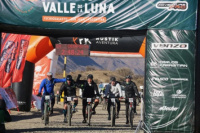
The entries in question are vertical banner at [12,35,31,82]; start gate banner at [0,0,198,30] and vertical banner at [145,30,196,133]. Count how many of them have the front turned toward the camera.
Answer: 3

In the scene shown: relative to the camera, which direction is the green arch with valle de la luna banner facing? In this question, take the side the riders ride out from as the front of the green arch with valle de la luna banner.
toward the camera

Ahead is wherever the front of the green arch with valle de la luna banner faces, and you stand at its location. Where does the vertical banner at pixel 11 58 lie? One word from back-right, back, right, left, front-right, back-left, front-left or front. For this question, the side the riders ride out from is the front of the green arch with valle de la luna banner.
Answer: back-right

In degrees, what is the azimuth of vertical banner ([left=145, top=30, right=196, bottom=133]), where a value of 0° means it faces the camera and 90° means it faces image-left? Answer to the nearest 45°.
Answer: approximately 0°

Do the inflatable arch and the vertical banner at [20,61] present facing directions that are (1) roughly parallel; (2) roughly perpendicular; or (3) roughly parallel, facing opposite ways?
roughly parallel

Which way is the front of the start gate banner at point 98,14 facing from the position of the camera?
facing the viewer

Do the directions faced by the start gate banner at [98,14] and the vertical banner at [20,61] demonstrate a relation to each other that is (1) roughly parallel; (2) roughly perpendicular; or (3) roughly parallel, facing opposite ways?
roughly parallel

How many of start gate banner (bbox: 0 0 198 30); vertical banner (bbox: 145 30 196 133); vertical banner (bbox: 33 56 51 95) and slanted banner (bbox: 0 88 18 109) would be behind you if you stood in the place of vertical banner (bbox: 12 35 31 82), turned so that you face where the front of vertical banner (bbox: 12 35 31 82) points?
1

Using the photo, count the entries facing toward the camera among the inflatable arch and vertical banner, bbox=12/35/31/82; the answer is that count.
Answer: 2
